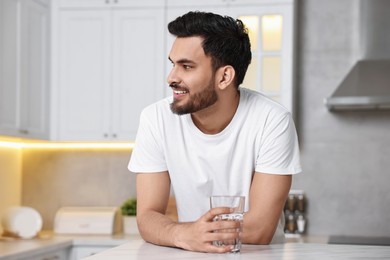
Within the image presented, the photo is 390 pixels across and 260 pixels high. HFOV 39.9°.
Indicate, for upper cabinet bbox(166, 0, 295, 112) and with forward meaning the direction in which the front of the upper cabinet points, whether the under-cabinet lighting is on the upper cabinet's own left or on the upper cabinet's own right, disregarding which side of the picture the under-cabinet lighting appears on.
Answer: on the upper cabinet's own right

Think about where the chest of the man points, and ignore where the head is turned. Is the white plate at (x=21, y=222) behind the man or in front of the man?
behind

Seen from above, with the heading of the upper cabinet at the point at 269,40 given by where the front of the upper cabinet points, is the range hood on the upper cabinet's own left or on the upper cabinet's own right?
on the upper cabinet's own left

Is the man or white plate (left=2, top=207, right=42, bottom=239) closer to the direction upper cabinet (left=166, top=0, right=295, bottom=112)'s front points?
the man

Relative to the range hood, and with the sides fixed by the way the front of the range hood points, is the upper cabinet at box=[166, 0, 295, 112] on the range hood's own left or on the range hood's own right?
on the range hood's own right

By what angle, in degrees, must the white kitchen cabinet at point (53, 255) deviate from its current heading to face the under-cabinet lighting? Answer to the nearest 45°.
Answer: approximately 135° to its left

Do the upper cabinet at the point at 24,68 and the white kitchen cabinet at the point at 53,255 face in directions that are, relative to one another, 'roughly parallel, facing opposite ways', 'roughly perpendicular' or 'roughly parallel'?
roughly parallel

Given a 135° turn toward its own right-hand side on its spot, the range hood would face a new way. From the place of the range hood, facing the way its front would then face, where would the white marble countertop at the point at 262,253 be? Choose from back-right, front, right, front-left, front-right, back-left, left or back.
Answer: back-left

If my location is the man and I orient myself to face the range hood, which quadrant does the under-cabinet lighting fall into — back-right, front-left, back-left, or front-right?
front-left

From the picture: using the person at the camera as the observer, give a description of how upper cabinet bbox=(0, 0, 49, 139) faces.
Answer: facing the viewer and to the right of the viewer

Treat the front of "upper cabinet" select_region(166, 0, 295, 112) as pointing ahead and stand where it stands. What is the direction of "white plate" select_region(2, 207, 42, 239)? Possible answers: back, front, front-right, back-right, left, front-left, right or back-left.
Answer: right

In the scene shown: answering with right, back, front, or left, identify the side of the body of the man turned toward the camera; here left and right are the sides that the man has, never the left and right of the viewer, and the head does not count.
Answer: front

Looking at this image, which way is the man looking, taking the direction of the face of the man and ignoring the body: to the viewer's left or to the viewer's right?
to the viewer's left

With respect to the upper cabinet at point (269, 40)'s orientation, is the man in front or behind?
in front

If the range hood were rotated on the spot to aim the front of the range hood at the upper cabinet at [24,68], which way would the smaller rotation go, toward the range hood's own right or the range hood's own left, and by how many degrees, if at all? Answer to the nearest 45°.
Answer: approximately 90° to the range hood's own right

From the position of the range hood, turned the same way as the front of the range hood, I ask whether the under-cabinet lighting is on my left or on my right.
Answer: on my right

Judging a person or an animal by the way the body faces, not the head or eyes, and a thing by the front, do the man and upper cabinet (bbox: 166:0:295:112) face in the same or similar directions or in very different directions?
same or similar directions
